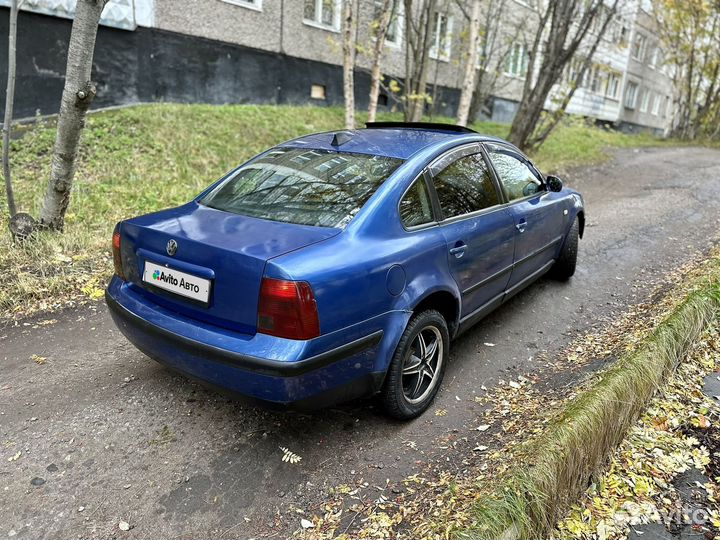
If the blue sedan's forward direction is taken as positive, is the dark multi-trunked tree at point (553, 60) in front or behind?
in front

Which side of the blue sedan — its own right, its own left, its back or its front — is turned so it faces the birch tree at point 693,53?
front

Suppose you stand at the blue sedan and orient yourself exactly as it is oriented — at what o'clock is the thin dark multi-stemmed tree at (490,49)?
The thin dark multi-stemmed tree is roughly at 11 o'clock from the blue sedan.

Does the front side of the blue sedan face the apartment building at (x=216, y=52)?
no

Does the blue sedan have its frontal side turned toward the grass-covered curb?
no

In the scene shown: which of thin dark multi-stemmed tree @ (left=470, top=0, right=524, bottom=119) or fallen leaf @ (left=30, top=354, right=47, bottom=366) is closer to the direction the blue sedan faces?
the thin dark multi-stemmed tree

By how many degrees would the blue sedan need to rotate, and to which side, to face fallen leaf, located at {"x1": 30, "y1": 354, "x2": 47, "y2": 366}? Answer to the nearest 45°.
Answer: approximately 135° to its left

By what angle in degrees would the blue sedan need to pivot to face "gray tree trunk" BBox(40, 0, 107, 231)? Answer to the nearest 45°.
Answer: approximately 90° to its left

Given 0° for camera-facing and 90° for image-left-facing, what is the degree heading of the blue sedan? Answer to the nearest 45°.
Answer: approximately 225°

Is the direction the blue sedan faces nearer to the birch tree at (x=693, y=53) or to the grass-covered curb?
the birch tree

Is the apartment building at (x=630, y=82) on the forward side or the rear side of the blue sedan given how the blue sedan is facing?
on the forward side
